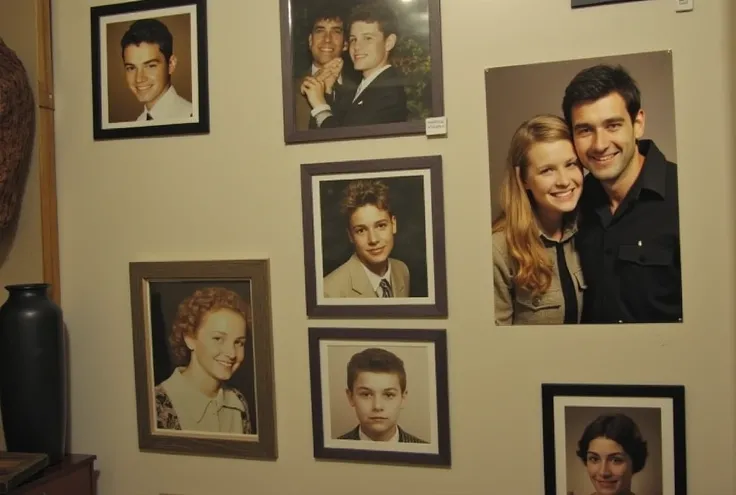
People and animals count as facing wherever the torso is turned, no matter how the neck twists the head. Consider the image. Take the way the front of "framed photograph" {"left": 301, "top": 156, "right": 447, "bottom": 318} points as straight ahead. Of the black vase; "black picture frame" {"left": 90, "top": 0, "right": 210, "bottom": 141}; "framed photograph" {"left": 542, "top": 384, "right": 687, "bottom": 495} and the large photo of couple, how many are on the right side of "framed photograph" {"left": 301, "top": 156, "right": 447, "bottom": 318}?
2

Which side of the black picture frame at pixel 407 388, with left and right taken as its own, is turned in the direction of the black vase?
right

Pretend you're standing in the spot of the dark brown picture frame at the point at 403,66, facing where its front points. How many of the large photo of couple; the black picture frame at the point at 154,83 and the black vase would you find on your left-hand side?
1

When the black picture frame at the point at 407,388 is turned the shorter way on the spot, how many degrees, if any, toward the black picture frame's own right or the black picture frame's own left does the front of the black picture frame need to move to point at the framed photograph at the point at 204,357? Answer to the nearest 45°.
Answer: approximately 90° to the black picture frame's own right

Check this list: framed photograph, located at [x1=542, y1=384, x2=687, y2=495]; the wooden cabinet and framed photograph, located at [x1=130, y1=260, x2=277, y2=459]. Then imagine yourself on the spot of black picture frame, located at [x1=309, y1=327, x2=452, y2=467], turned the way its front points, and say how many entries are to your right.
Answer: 2

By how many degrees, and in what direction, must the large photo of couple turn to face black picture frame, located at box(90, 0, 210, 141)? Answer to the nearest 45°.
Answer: approximately 90° to its right

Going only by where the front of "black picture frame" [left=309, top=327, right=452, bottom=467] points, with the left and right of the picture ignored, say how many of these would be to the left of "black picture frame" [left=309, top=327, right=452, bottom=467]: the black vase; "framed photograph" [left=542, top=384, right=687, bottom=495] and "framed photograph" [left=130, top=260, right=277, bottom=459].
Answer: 1

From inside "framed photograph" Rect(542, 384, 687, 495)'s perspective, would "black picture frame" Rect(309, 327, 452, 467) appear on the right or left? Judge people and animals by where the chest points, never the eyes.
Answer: on its right

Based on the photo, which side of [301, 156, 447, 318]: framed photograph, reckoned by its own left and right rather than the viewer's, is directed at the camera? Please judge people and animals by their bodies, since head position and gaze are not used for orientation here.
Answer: front

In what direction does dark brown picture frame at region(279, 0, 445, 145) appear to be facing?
toward the camera

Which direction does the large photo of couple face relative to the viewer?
toward the camera
